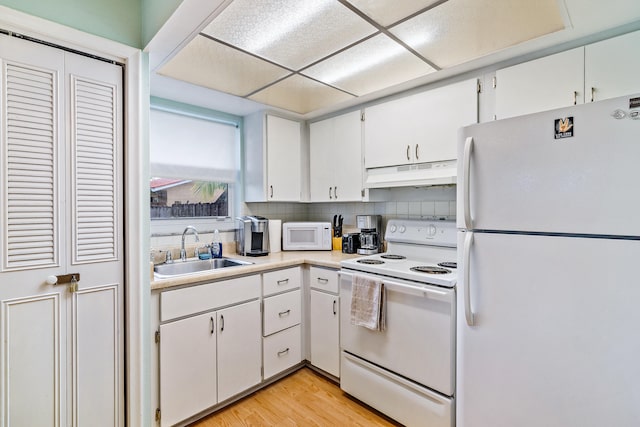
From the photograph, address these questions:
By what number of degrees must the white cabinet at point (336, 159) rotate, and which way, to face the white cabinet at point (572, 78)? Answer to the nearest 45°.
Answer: approximately 90° to its left

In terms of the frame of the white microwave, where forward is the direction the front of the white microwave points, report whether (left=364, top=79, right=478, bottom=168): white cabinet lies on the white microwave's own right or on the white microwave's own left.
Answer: on the white microwave's own left

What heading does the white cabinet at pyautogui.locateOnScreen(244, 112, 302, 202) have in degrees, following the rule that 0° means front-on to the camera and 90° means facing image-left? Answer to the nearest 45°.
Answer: approximately 315°

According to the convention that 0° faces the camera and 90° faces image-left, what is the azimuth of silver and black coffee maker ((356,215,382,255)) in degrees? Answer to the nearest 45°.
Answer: approximately 45°

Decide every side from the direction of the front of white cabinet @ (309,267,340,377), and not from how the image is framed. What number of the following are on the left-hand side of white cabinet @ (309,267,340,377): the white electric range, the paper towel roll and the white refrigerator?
2

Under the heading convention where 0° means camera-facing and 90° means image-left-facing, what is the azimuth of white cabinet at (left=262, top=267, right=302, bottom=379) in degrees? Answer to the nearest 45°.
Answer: approximately 315°

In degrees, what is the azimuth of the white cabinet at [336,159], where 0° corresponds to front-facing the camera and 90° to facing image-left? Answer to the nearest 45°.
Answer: approximately 45°

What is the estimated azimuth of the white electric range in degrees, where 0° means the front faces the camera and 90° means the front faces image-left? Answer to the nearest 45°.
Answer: approximately 45°
